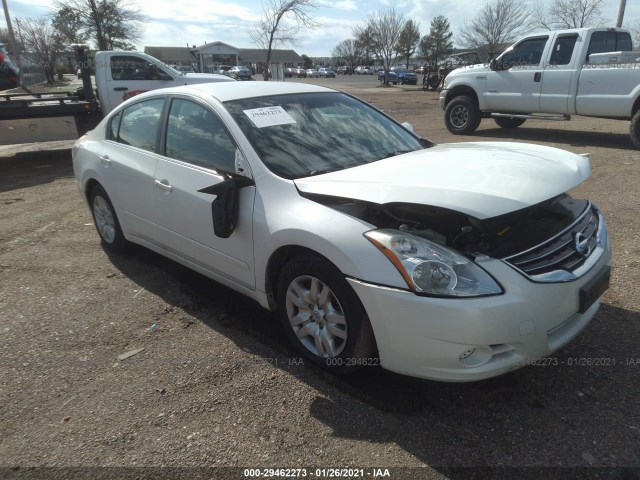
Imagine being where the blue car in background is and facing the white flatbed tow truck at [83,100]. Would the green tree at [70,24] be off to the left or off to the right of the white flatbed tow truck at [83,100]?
right

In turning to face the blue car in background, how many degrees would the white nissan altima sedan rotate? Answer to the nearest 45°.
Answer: approximately 135° to its left

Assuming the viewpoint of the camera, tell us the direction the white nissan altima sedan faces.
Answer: facing the viewer and to the right of the viewer

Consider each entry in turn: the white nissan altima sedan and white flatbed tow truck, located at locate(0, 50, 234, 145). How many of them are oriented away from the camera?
0

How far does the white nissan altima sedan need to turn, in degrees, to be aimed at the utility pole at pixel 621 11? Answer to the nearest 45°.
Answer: approximately 90° to its left

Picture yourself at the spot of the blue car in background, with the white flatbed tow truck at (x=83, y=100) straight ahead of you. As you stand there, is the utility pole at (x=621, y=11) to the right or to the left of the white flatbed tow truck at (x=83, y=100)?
left

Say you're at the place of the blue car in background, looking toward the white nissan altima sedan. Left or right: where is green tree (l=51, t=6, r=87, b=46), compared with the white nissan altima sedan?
right

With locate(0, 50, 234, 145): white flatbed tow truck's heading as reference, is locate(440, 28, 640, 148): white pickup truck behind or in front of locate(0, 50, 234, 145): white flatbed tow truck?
in front

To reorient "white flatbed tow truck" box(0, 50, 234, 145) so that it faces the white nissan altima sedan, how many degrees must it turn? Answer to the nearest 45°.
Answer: approximately 90° to its right

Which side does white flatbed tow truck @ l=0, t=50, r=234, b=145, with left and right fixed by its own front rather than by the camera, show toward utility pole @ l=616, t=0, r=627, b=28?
front

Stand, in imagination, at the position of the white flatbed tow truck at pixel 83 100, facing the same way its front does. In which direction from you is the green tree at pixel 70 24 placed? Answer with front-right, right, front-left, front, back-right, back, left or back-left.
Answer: left

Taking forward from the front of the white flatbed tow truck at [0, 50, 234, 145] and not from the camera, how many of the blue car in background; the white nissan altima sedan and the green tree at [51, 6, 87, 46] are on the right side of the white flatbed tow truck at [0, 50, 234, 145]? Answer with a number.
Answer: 1

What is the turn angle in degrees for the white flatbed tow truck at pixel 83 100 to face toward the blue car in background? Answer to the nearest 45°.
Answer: approximately 45° to its left

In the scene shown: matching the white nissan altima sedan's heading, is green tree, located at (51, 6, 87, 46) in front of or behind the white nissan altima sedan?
behind

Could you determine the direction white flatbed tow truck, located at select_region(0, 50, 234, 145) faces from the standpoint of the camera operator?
facing to the right of the viewer

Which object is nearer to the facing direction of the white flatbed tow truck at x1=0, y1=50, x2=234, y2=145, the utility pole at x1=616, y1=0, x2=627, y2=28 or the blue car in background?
the utility pole

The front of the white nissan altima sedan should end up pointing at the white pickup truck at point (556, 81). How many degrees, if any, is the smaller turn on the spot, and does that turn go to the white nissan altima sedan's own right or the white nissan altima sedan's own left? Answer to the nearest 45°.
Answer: approximately 90° to the white nissan altima sedan's own left
